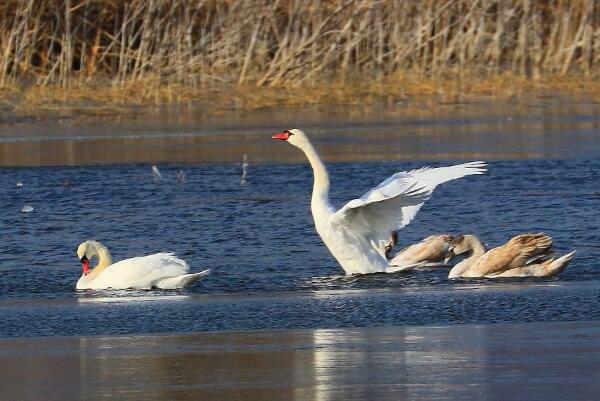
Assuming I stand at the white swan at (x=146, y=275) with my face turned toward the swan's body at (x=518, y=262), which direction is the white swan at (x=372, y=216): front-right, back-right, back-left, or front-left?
front-left

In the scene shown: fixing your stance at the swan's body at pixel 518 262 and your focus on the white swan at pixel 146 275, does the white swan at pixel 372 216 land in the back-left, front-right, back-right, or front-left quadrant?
front-right

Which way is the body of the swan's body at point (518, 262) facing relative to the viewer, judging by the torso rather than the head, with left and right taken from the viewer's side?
facing to the left of the viewer

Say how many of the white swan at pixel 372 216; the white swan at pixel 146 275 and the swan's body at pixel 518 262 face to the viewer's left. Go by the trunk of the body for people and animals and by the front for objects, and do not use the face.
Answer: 3

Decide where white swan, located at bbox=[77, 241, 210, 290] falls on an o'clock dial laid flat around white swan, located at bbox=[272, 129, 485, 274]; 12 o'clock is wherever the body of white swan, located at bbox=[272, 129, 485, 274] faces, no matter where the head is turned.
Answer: white swan, located at bbox=[77, 241, 210, 290] is roughly at 11 o'clock from white swan, located at bbox=[272, 129, 485, 274].

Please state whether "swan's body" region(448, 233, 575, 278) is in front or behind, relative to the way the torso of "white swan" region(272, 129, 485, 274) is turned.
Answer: behind

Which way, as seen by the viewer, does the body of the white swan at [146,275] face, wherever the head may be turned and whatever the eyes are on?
to the viewer's left

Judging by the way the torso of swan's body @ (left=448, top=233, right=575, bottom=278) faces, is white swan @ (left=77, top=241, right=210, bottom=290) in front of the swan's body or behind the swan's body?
in front

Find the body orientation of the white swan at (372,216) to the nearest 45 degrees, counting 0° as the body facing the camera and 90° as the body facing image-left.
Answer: approximately 90°

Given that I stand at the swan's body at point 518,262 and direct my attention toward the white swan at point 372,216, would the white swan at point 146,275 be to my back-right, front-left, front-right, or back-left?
front-left

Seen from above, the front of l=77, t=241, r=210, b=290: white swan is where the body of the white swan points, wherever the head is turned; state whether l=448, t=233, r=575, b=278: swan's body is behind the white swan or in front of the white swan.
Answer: behind

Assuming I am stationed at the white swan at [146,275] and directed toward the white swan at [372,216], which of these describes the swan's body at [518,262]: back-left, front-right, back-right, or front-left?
front-right

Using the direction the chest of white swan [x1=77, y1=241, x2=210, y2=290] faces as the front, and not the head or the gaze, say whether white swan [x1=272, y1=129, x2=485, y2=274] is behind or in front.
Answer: behind

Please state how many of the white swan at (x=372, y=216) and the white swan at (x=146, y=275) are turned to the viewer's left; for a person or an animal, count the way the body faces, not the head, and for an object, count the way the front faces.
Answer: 2
